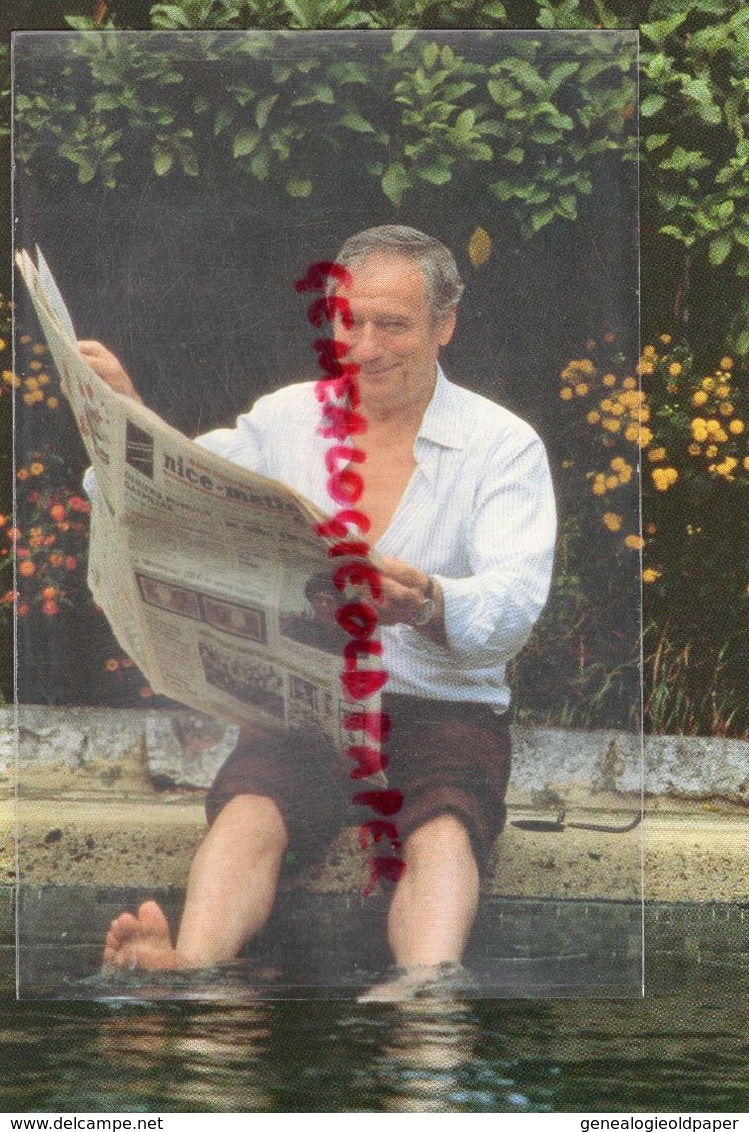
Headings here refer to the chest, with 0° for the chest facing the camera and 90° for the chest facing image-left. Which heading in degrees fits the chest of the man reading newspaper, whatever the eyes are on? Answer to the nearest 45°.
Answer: approximately 45°

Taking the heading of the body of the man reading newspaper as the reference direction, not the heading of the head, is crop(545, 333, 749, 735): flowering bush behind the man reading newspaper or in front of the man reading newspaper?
behind

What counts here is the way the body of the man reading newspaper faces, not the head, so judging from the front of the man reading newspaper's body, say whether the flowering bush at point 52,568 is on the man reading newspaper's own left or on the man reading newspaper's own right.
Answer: on the man reading newspaper's own right
